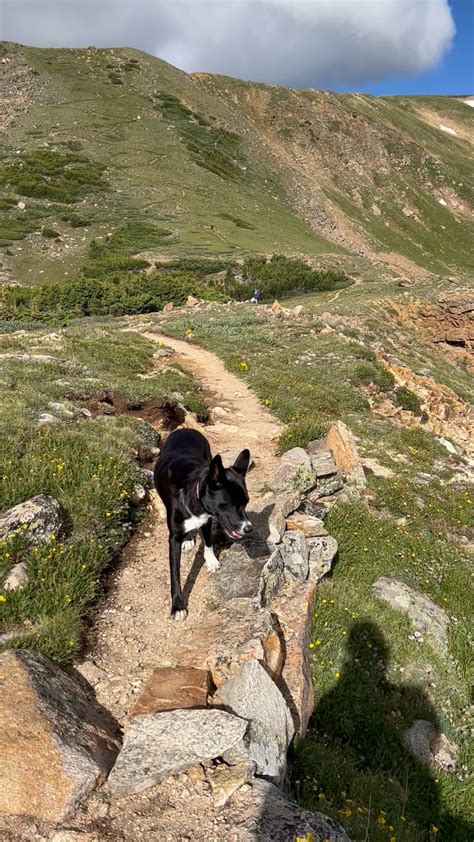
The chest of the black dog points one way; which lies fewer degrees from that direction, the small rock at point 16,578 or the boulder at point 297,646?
the boulder

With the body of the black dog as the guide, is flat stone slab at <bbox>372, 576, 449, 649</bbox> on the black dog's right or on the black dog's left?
on the black dog's left

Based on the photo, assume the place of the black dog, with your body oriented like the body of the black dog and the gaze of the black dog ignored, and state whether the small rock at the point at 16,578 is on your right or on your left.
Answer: on your right

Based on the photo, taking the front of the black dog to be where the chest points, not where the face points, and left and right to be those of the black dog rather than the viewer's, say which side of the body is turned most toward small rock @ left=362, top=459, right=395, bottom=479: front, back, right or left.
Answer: left

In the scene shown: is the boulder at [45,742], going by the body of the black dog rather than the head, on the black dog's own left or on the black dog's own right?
on the black dog's own right

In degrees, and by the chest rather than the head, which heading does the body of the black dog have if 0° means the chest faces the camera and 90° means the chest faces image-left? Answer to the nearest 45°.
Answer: approximately 315°

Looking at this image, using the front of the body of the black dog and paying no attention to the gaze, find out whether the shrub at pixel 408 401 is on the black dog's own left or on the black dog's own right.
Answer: on the black dog's own left

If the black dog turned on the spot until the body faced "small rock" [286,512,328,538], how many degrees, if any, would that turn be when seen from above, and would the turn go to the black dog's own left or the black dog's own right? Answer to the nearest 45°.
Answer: approximately 90° to the black dog's own left

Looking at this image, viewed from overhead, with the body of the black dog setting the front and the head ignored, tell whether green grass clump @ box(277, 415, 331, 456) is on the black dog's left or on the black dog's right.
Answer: on the black dog's left

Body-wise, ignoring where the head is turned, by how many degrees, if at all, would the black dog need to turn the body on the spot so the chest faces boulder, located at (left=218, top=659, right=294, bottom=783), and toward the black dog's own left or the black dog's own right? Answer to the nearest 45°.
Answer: approximately 45° to the black dog's own right

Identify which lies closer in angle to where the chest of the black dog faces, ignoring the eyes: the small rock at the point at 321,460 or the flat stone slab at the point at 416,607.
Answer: the flat stone slab

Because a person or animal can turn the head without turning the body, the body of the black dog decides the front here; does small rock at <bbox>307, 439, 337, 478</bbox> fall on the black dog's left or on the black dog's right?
on the black dog's left
